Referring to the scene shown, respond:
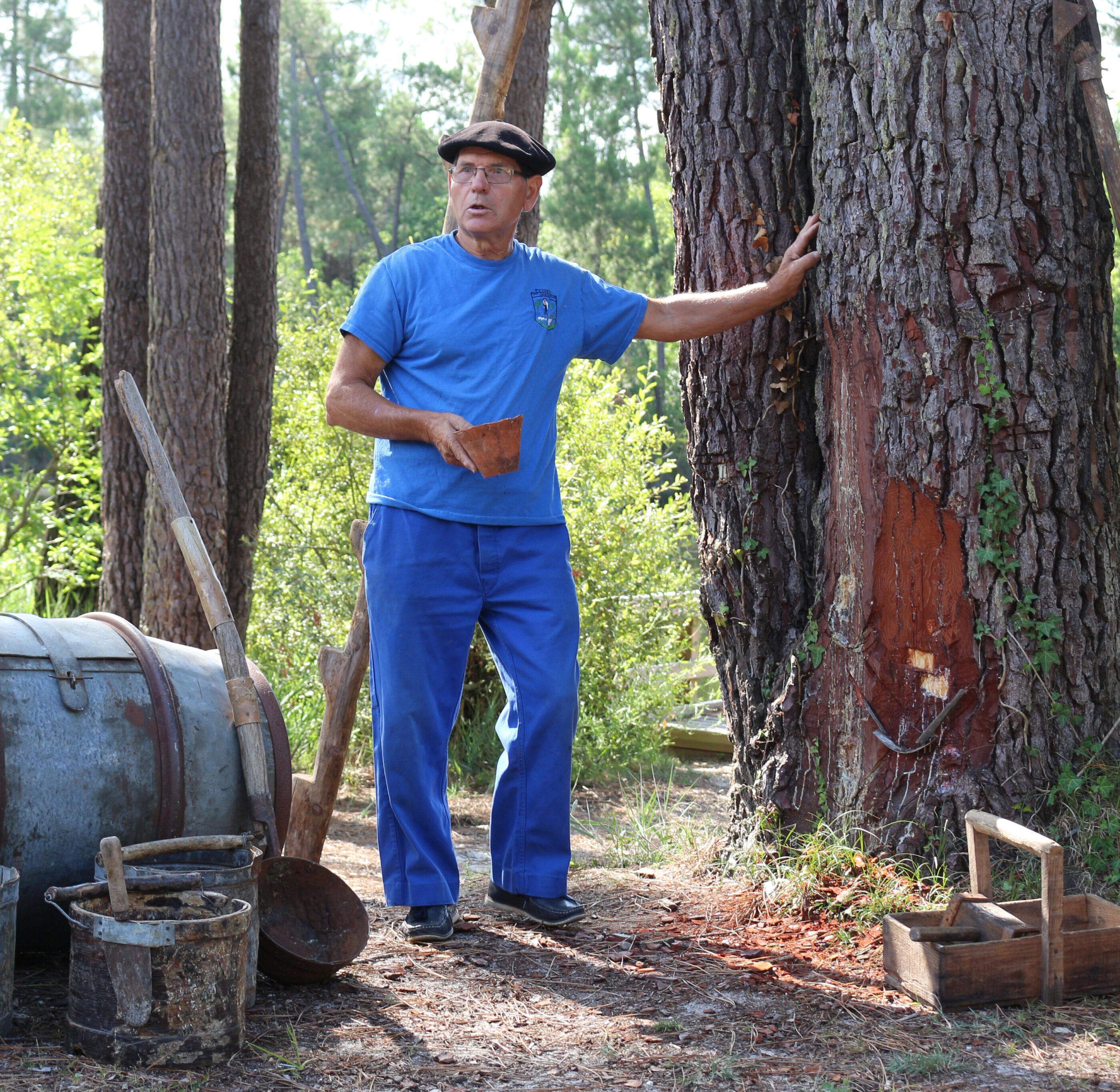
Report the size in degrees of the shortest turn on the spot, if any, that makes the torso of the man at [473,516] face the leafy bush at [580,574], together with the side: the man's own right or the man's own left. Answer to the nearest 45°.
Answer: approximately 180°

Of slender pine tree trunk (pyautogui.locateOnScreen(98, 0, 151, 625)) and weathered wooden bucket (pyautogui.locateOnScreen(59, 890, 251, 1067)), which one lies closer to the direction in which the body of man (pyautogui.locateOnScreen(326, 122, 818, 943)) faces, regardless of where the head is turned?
the weathered wooden bucket

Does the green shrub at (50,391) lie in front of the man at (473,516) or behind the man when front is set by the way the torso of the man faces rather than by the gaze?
behind

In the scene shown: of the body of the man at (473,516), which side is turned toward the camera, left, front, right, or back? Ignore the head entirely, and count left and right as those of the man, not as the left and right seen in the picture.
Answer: front

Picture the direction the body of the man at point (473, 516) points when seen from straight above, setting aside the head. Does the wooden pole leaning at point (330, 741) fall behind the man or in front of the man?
behind

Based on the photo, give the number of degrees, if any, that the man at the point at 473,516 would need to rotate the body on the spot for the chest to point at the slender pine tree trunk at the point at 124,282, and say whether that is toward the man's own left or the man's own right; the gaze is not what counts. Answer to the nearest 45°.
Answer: approximately 135° to the man's own right

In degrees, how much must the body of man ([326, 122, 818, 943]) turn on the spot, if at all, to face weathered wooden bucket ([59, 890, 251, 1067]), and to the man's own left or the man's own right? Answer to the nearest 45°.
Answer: approximately 45° to the man's own right

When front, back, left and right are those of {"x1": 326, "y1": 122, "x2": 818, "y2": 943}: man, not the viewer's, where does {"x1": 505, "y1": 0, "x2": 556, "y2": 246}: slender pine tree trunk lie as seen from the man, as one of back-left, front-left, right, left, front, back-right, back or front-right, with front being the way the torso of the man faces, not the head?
back

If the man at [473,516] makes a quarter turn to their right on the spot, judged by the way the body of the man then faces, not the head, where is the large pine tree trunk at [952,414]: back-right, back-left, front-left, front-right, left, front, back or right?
back

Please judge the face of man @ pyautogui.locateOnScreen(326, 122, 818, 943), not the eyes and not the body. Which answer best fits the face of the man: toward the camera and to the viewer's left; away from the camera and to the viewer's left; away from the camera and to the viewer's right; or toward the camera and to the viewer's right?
toward the camera and to the viewer's left

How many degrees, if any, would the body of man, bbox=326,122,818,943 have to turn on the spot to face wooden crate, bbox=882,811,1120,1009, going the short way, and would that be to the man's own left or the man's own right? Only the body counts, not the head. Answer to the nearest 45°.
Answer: approximately 45° to the man's own left

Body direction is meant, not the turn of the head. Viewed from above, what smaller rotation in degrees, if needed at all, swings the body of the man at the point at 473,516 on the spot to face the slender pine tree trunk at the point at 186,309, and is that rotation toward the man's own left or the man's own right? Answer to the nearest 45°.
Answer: approximately 135° to the man's own right
